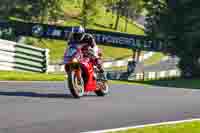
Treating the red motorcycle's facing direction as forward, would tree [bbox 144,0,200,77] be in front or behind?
behind

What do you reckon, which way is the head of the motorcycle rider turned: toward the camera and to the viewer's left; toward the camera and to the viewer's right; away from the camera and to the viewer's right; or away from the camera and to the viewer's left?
toward the camera and to the viewer's left

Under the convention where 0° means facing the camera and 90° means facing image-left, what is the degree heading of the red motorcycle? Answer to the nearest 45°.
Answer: approximately 45°
